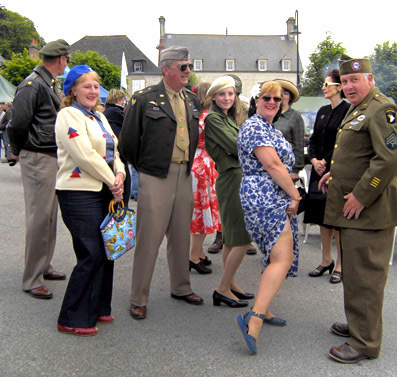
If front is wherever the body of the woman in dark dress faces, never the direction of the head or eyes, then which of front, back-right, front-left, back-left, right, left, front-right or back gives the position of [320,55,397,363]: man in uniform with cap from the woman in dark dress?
front-left

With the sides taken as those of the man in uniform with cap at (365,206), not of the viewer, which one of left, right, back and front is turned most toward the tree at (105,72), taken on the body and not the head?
right

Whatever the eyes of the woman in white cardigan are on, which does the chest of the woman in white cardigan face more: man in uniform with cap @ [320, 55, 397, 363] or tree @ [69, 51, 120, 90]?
the man in uniform with cap

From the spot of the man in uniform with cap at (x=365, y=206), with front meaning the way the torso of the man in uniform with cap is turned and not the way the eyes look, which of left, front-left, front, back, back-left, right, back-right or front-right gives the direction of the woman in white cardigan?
front-right

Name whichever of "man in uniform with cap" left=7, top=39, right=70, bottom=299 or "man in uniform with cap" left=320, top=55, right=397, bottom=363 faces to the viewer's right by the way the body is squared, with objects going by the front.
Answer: "man in uniform with cap" left=7, top=39, right=70, bottom=299

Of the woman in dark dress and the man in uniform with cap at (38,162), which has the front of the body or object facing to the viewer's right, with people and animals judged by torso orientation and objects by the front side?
the man in uniform with cap

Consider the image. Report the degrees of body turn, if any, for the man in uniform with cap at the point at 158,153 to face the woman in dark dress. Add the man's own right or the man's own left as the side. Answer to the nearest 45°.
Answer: approximately 90° to the man's own left

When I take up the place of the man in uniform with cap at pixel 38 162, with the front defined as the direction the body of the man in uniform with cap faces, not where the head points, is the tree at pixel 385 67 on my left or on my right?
on my left

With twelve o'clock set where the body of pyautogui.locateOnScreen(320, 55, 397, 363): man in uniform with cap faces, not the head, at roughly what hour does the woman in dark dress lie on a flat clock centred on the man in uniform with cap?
The woman in dark dress is roughly at 4 o'clock from the man in uniform with cap.

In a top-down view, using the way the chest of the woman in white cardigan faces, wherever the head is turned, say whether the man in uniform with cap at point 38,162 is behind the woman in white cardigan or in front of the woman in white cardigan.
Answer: behind

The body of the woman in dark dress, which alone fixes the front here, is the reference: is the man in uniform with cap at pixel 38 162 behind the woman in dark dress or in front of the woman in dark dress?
in front

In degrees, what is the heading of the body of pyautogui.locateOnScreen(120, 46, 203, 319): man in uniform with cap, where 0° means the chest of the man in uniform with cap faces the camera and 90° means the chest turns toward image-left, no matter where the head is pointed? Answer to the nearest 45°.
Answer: approximately 315°

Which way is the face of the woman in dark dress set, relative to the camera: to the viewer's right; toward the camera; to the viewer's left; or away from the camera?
to the viewer's left
